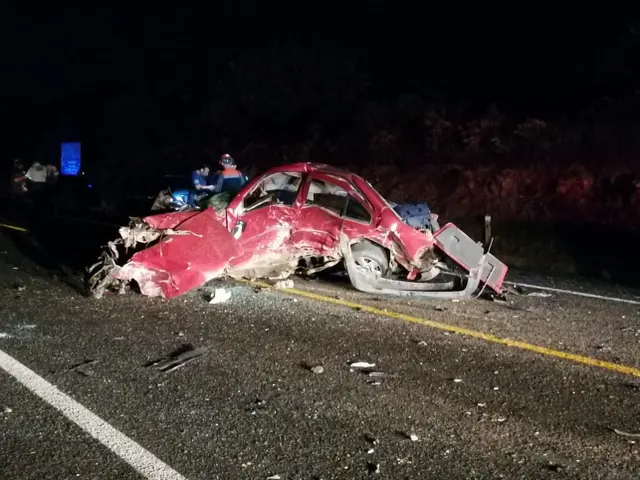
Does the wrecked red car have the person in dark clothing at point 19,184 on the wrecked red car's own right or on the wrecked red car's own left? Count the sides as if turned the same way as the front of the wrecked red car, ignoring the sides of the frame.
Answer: on the wrecked red car's own right

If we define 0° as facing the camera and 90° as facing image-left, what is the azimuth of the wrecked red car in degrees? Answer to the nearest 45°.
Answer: approximately 90°

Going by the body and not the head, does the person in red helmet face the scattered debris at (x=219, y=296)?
yes

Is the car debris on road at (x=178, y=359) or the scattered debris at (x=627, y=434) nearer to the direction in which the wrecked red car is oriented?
the car debris on road

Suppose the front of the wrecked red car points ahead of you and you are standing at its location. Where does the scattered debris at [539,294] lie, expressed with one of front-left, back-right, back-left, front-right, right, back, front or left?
back

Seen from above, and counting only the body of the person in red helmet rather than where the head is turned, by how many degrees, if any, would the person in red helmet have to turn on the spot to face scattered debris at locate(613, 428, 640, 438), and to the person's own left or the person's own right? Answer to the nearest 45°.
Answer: approximately 180°

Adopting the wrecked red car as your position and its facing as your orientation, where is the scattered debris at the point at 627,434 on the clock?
The scattered debris is roughly at 8 o'clock from the wrecked red car.
